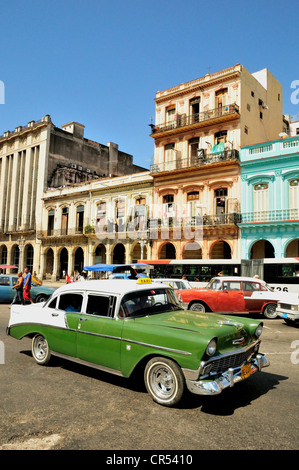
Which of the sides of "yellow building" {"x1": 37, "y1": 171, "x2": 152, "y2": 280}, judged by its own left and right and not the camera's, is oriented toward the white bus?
left

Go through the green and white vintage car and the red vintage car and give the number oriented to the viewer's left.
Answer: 1

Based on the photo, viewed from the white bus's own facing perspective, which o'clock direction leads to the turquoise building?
The turquoise building is roughly at 4 o'clock from the white bus.

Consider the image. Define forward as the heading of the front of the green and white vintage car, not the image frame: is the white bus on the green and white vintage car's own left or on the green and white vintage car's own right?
on the green and white vintage car's own left

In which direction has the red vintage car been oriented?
to the viewer's left

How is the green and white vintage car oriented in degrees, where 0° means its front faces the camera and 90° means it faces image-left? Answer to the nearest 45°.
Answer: approximately 315°

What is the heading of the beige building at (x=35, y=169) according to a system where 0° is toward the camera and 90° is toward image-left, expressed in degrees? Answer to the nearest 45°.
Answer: approximately 45°

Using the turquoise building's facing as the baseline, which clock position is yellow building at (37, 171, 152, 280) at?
The yellow building is roughly at 2 o'clock from the turquoise building.

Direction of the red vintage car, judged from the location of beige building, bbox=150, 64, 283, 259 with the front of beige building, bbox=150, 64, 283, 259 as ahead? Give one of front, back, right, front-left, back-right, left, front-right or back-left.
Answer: front-left

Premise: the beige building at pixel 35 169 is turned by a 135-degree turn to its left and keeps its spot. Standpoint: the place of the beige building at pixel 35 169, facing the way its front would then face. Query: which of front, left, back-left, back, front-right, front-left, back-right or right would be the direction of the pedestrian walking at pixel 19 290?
right

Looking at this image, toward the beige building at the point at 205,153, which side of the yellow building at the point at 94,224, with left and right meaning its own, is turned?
left

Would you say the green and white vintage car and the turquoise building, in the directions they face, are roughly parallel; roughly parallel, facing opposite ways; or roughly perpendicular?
roughly perpendicular

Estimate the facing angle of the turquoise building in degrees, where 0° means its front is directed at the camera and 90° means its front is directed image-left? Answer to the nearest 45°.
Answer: approximately 45°

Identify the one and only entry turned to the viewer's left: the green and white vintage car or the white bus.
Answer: the white bus

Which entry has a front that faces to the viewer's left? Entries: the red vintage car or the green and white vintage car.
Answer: the red vintage car

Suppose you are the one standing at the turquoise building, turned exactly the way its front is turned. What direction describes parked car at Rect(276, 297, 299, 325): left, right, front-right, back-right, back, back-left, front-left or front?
front-left

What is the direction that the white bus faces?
to the viewer's left

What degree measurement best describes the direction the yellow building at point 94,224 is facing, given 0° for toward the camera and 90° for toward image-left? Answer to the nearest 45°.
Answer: approximately 45°

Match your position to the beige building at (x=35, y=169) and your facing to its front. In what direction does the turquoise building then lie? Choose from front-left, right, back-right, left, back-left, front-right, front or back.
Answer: left
